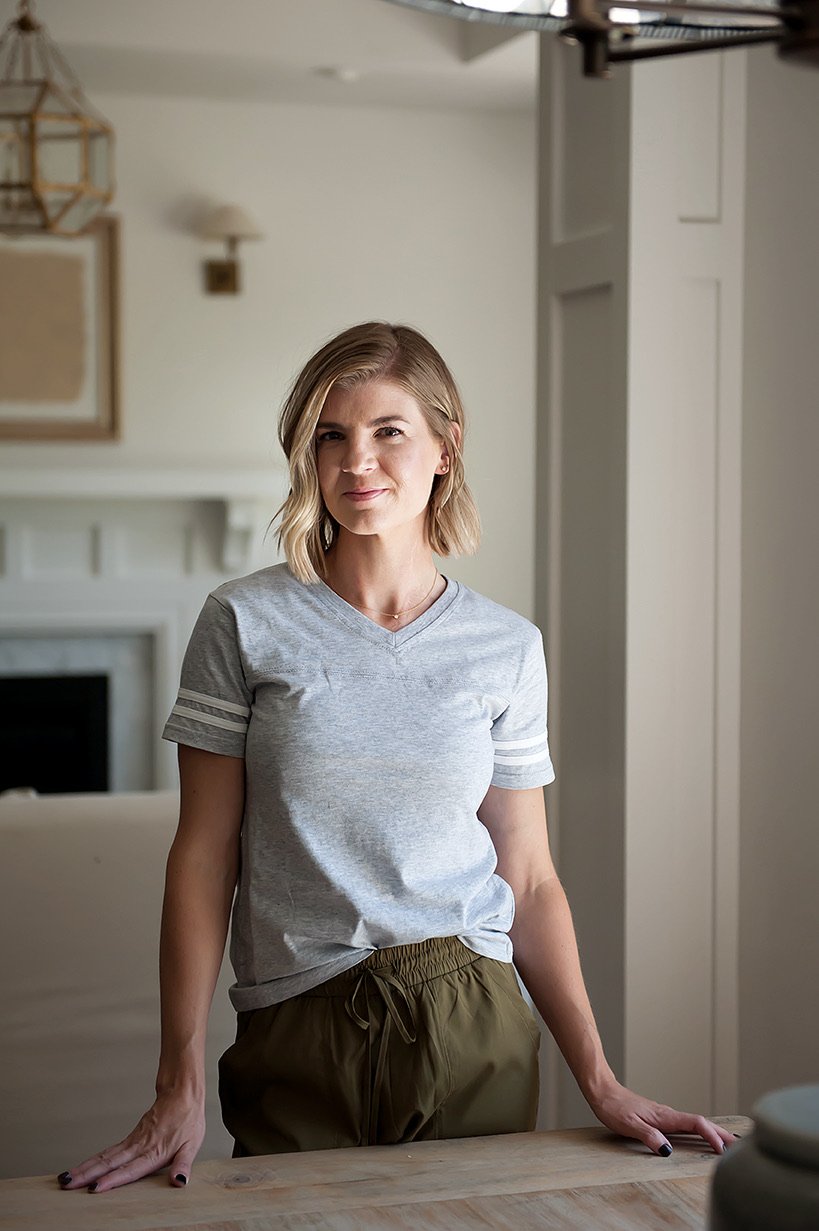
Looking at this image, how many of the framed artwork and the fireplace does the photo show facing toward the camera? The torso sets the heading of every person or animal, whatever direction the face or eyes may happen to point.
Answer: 2

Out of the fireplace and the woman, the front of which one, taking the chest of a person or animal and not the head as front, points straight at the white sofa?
the fireplace

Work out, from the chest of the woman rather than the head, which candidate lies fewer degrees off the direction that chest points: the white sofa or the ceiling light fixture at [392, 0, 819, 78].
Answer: the ceiling light fixture

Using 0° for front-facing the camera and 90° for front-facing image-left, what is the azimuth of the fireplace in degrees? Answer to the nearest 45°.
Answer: approximately 0°

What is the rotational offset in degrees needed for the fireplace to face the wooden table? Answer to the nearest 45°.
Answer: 0° — it already faces it

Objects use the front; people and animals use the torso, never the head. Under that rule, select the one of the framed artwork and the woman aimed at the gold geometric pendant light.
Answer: the framed artwork
